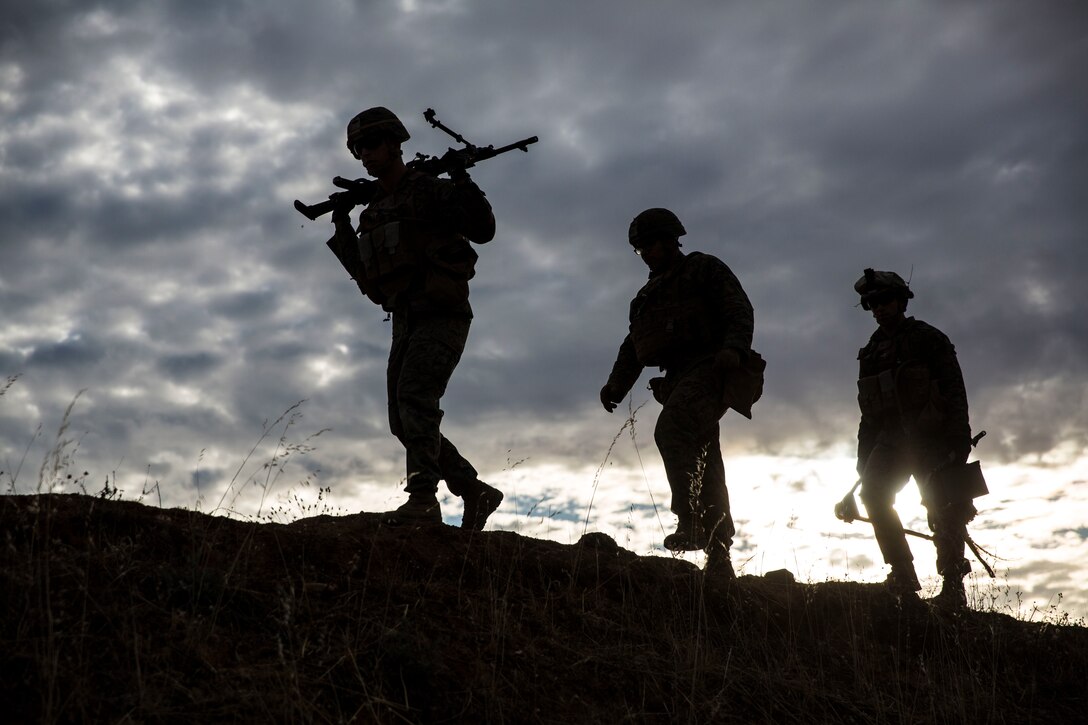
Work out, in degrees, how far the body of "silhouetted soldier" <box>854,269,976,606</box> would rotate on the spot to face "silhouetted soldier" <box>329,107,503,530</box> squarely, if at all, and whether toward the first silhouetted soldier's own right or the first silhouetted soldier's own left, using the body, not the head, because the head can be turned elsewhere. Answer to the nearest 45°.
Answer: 0° — they already face them

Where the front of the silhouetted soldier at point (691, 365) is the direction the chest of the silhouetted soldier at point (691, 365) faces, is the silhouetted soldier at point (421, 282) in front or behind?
in front

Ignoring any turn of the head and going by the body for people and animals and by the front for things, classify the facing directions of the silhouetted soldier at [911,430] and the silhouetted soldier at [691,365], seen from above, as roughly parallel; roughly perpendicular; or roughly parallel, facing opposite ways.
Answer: roughly parallel

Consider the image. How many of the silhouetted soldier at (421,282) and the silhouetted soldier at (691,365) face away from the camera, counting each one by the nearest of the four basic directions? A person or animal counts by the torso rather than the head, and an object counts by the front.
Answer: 0

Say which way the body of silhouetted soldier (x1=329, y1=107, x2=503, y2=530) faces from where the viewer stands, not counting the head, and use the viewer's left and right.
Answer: facing the viewer and to the left of the viewer

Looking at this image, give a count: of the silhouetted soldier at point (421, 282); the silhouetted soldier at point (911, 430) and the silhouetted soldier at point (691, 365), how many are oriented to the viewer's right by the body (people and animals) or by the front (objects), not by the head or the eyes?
0

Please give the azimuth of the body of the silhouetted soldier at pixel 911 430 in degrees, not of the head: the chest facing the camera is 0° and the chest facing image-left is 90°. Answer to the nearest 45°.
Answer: approximately 45°

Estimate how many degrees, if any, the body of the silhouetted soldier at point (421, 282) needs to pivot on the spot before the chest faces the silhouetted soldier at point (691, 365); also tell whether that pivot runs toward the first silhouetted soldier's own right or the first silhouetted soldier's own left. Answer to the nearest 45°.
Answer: approximately 135° to the first silhouetted soldier's own left

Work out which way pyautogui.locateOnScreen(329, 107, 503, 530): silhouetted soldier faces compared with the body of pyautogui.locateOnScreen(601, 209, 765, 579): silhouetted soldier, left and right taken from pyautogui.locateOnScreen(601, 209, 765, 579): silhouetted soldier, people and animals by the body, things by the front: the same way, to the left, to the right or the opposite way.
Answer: the same way

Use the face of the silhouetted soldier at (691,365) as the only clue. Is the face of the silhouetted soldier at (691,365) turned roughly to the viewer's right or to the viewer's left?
to the viewer's left

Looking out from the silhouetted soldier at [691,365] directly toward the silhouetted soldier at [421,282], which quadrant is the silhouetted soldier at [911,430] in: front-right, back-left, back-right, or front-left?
back-right

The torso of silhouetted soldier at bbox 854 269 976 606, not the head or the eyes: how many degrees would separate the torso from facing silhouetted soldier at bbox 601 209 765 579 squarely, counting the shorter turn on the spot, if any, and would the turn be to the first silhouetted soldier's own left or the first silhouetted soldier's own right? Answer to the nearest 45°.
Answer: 0° — they already face them

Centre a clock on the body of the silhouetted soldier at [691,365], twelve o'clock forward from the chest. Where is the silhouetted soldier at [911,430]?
the silhouetted soldier at [911,430] is roughly at 6 o'clock from the silhouetted soldier at [691,365].

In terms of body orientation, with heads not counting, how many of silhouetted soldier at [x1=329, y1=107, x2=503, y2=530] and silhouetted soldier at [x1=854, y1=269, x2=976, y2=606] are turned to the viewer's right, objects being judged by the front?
0

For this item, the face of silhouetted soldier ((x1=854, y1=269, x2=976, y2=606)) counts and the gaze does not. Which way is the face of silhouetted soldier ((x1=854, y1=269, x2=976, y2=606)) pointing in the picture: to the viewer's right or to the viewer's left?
to the viewer's left
